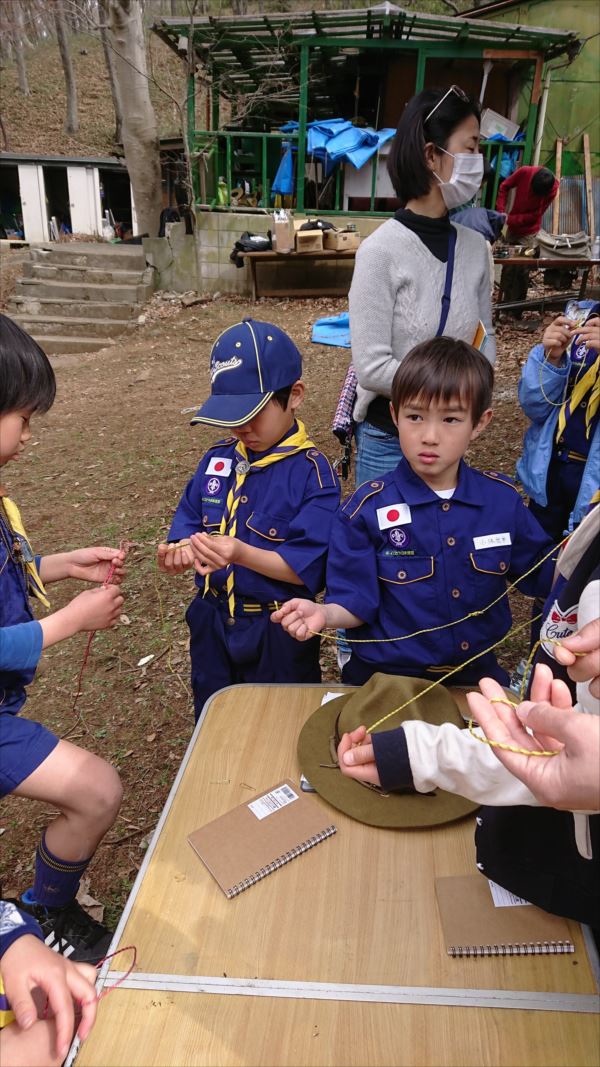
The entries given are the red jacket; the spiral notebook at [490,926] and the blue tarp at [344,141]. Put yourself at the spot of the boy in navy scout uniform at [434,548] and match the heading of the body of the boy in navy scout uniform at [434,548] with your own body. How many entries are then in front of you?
1

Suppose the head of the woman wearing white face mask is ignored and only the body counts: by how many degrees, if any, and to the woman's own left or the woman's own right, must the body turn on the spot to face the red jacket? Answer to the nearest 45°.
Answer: approximately 135° to the woman's own left

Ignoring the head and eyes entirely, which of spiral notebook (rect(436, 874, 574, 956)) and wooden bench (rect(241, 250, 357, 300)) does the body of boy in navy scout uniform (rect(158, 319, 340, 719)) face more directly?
the spiral notebook

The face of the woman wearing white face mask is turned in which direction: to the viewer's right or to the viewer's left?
to the viewer's right

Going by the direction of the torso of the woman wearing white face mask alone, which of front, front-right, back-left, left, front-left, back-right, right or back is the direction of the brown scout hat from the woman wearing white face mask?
front-right

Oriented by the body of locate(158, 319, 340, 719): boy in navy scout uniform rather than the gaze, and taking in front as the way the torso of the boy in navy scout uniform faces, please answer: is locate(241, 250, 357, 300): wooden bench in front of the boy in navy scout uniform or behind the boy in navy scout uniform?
behind

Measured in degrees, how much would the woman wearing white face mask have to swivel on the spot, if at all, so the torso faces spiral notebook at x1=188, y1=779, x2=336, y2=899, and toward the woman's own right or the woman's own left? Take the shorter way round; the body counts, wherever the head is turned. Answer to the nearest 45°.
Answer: approximately 45° to the woman's own right

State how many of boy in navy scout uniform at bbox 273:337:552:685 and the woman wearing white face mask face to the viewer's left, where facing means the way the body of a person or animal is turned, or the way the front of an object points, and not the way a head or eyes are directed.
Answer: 0

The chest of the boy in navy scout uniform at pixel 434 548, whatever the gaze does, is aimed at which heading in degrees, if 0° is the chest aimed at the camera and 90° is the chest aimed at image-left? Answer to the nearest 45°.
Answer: approximately 0°

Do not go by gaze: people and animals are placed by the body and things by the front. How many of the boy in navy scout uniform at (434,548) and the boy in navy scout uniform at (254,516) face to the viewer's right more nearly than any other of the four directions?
0

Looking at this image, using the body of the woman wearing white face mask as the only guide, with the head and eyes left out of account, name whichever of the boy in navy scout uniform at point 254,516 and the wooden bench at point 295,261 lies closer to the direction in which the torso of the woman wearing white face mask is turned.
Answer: the boy in navy scout uniform

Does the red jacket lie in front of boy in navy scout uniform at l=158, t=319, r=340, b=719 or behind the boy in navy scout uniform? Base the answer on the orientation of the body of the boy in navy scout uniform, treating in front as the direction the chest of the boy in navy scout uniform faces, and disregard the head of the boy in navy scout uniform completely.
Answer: behind

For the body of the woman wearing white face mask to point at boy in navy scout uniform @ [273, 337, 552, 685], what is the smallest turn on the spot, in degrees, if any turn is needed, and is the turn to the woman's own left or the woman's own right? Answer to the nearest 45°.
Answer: approximately 45° to the woman's own right

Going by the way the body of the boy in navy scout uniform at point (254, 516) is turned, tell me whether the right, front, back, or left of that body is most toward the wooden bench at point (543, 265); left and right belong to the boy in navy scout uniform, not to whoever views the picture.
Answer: back

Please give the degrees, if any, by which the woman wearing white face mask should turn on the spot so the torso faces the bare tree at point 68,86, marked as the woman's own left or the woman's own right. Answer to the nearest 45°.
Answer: approximately 180°

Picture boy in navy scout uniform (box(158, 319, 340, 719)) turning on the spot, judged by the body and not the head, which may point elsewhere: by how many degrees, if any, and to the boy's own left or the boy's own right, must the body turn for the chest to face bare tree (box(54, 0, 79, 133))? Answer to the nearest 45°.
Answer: approximately 135° to the boy's own right

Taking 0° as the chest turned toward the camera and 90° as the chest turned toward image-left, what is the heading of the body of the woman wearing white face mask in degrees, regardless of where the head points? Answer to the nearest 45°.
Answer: approximately 315°
